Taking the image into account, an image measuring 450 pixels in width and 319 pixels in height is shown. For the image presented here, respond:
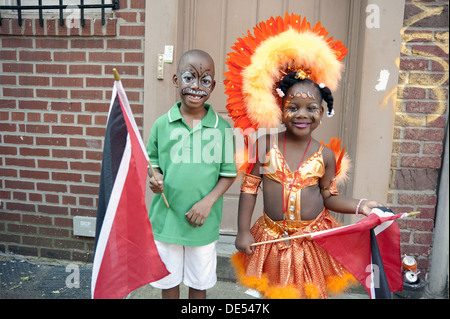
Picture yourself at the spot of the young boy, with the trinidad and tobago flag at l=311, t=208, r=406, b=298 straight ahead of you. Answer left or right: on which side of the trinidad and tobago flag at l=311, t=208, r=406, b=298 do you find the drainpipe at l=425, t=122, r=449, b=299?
left

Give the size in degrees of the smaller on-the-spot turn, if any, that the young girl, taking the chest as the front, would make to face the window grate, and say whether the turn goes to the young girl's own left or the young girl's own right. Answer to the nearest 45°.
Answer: approximately 135° to the young girl's own right

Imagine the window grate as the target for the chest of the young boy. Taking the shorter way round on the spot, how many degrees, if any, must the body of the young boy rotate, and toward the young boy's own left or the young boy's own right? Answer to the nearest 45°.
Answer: approximately 135° to the young boy's own right

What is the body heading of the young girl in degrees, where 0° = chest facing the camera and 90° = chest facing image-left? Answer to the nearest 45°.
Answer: approximately 0°

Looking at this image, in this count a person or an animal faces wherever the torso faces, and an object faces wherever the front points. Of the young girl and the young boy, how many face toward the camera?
2

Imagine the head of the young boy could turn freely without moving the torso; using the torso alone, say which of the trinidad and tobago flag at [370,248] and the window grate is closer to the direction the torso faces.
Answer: the trinidad and tobago flag

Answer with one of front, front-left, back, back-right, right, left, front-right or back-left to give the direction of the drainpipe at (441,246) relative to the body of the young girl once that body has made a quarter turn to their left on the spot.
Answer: front-left

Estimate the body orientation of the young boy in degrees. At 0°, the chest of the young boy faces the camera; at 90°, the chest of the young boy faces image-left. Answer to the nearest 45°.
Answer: approximately 0°
